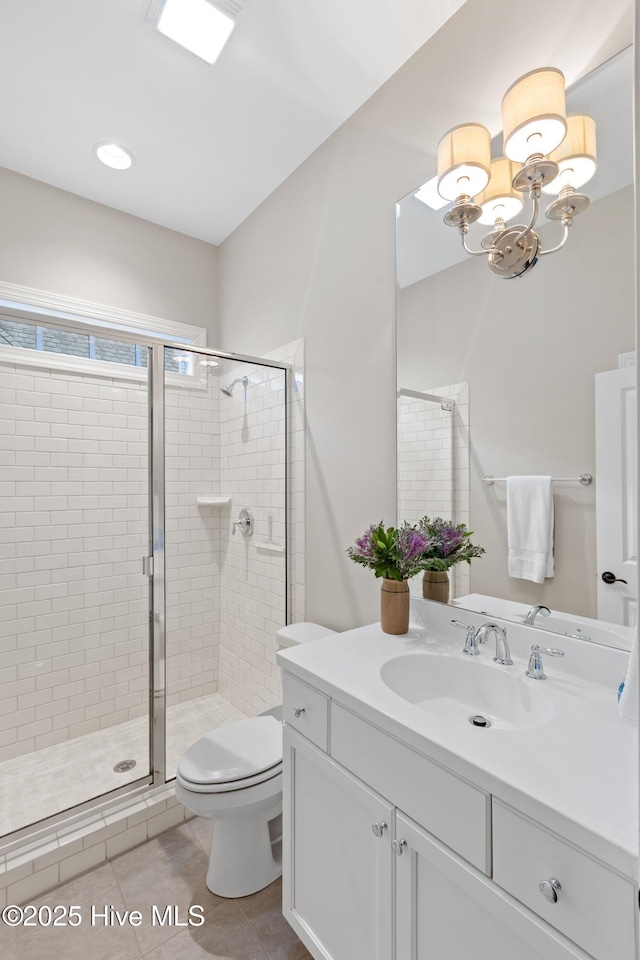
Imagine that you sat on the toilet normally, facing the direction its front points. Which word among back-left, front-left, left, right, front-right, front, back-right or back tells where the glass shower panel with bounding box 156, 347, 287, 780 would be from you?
back-right

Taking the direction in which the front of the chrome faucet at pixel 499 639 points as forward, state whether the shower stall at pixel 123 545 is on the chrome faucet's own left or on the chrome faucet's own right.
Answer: on the chrome faucet's own right

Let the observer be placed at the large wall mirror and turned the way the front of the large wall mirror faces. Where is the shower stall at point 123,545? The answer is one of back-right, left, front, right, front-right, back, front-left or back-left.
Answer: front-right

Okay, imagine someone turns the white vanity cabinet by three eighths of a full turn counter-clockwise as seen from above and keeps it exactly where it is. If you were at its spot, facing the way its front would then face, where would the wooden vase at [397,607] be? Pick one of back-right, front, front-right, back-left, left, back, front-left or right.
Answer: left

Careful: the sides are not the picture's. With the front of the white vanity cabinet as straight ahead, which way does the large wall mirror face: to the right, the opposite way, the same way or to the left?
the same way

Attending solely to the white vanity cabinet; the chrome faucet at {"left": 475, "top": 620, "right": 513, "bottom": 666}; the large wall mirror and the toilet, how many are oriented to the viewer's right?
0

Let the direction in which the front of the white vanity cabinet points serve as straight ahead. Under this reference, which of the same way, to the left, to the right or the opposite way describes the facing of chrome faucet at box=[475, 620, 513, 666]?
the same way

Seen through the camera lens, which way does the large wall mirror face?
facing the viewer and to the left of the viewer

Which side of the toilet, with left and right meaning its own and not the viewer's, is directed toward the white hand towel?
left

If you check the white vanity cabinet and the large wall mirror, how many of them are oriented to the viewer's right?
0

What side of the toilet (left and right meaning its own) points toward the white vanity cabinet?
left
